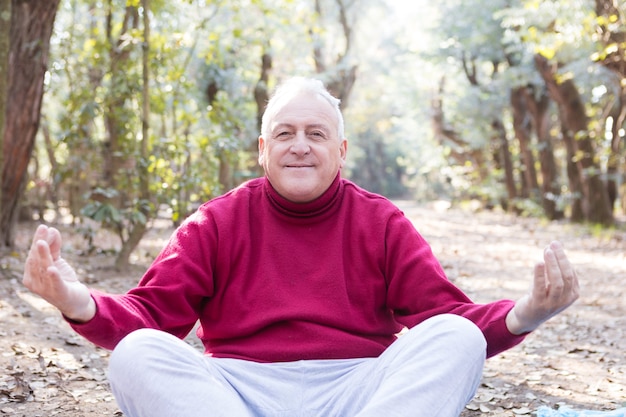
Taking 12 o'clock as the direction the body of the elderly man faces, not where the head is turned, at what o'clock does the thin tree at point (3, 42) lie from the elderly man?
The thin tree is roughly at 5 o'clock from the elderly man.

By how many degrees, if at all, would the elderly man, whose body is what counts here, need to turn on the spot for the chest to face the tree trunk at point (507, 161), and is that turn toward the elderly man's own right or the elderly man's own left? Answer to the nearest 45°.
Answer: approximately 180°

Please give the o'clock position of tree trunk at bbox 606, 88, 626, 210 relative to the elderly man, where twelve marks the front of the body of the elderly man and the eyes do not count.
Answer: The tree trunk is roughly at 7 o'clock from the elderly man.

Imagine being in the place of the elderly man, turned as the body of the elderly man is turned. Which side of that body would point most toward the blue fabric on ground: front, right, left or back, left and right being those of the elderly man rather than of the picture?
left

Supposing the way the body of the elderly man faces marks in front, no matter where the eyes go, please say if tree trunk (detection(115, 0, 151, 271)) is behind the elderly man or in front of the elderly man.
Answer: behind

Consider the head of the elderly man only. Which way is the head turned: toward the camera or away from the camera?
toward the camera

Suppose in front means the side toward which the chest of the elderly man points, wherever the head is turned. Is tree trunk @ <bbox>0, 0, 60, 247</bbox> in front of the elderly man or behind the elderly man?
behind

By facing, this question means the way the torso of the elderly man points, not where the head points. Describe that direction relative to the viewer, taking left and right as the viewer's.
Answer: facing the viewer

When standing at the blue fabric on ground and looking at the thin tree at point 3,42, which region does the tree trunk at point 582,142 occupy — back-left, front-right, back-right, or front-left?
front-right

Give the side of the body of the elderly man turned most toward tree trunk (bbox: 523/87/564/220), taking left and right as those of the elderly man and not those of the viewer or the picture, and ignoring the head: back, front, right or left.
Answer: back

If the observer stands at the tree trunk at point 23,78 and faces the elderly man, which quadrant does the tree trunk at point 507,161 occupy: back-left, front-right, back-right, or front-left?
back-left

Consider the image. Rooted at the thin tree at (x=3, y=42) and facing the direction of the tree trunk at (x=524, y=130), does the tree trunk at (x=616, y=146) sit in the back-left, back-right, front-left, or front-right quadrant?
front-right
